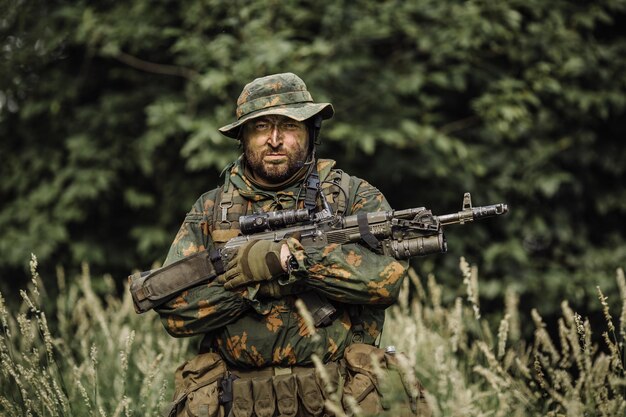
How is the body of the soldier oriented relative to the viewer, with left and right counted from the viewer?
facing the viewer
